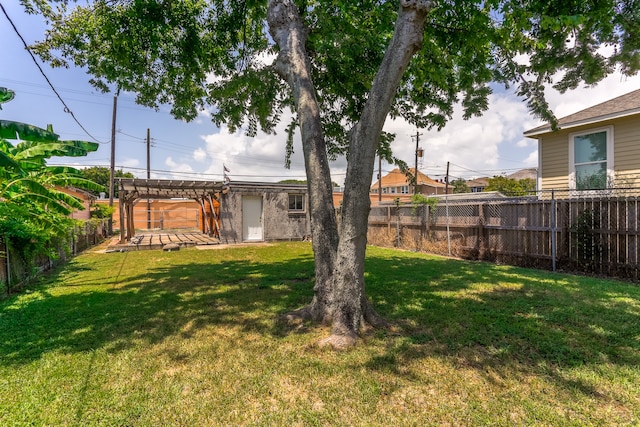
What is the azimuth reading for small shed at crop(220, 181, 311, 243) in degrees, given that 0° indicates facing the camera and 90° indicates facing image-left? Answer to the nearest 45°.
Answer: approximately 0°

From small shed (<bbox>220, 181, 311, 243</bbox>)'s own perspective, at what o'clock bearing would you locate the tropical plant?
The tropical plant is roughly at 1 o'clock from the small shed.

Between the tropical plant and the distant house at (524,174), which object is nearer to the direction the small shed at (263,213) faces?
the tropical plant

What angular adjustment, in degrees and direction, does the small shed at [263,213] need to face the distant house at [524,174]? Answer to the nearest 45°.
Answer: approximately 135° to its left

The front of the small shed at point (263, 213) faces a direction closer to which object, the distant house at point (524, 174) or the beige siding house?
the beige siding house

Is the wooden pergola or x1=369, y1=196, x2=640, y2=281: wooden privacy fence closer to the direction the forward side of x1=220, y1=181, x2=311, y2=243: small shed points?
the wooden privacy fence

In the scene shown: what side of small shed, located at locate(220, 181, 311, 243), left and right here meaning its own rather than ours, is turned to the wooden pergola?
right
